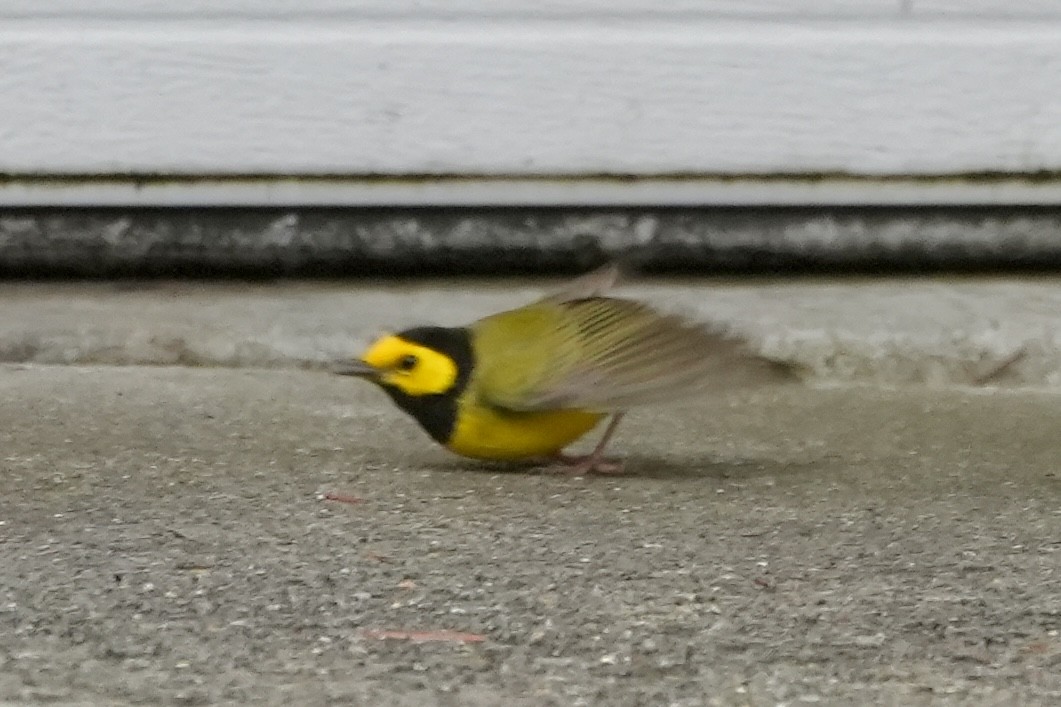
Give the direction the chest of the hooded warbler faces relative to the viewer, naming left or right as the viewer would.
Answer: facing to the left of the viewer
